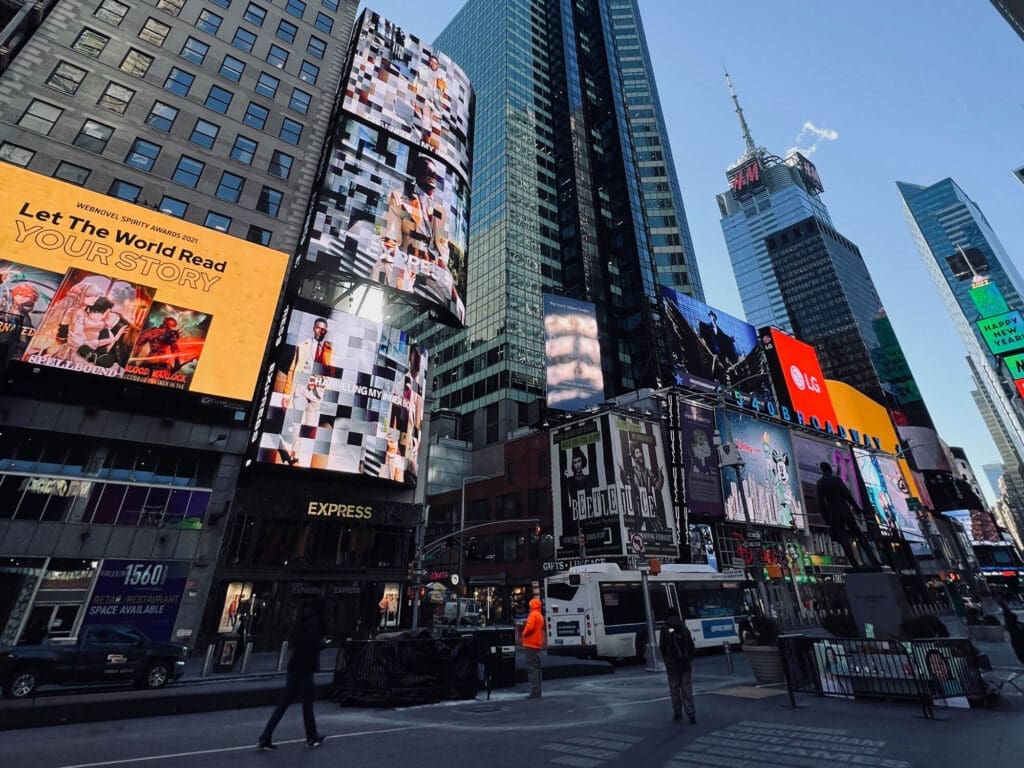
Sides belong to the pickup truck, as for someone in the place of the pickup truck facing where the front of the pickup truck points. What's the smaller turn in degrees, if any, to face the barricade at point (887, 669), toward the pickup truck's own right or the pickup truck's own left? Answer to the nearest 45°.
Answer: approximately 45° to the pickup truck's own right

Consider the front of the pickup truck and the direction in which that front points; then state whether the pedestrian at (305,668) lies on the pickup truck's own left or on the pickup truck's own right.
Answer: on the pickup truck's own right

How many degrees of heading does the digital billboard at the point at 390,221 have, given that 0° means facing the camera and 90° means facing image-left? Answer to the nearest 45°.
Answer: approximately 315°
